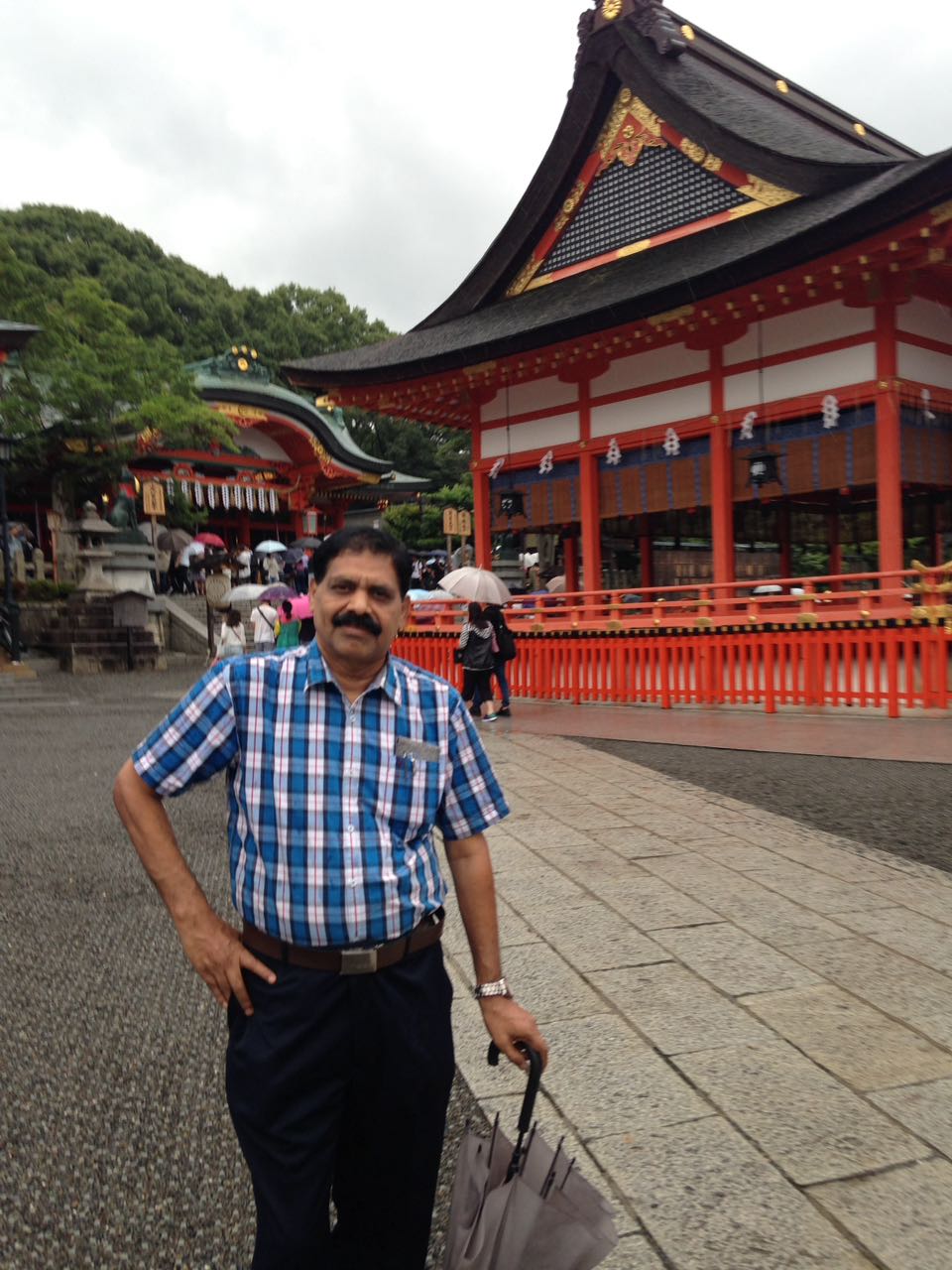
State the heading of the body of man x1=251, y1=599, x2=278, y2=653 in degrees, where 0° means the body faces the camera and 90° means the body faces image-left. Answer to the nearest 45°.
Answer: approximately 180°

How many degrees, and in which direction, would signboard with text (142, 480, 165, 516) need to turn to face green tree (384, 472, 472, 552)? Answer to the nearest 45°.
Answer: approximately 135° to its left

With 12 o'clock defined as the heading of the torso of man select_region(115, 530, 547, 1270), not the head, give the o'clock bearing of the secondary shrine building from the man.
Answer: The secondary shrine building is roughly at 6 o'clock from the man.

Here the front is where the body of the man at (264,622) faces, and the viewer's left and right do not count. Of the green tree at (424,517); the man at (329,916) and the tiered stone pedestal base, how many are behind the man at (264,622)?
1
